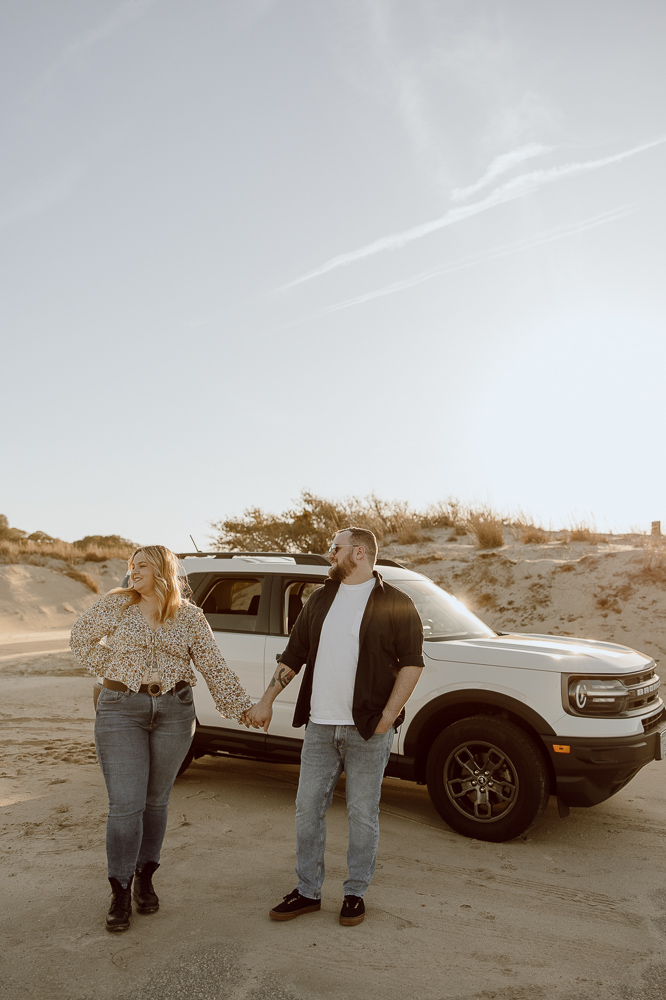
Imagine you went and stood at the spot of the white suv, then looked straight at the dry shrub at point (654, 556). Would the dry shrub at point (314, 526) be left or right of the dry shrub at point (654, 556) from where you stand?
left

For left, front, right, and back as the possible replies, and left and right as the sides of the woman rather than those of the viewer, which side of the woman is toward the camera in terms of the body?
front

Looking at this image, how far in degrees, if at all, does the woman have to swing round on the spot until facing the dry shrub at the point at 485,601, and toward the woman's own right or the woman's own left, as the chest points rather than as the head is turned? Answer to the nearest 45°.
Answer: approximately 135° to the woman's own left

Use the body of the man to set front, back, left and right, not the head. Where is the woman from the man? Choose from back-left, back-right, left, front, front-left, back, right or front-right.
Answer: front-right

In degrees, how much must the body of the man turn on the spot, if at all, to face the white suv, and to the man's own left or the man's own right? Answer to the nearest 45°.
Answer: approximately 180°

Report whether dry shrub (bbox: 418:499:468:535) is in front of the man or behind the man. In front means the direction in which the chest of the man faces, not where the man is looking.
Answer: behind

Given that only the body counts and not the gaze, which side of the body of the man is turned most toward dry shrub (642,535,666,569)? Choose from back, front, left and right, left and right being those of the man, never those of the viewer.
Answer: back

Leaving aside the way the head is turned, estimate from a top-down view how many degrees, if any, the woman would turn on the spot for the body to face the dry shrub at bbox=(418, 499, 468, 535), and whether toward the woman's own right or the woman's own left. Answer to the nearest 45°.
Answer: approximately 135° to the woman's own left

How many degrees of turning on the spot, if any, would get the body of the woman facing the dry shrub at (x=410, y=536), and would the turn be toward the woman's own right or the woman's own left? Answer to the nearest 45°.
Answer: approximately 180°

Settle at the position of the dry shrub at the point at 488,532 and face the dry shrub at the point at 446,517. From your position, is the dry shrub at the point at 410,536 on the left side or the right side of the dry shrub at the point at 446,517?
left

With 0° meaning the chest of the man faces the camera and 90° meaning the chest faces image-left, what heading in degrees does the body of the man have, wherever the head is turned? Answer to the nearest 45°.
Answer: approximately 45°

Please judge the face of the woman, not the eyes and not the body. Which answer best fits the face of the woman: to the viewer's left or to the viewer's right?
to the viewer's left

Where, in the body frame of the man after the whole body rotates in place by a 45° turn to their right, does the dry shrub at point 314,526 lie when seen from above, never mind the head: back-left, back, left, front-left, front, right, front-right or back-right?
right

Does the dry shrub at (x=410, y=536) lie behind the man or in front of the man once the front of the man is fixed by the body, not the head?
behind

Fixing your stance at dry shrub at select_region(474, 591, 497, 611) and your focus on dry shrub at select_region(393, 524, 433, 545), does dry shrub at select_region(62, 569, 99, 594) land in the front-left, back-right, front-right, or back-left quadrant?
front-left

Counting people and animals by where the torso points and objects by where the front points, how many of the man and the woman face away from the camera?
0
